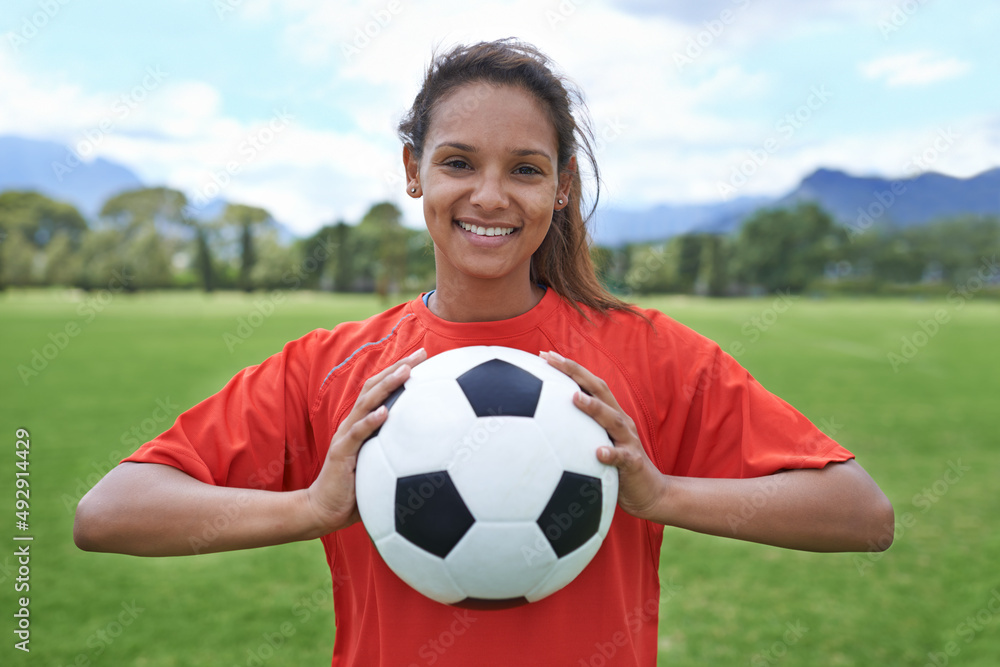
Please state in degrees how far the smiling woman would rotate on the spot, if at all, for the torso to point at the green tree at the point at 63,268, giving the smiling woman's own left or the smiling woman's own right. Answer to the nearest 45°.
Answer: approximately 135° to the smiling woman's own right

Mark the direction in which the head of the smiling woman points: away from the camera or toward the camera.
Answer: toward the camera

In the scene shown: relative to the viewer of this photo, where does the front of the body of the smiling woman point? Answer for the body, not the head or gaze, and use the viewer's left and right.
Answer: facing the viewer
